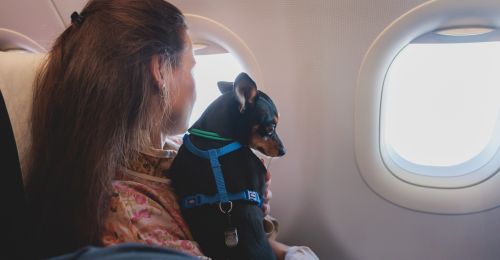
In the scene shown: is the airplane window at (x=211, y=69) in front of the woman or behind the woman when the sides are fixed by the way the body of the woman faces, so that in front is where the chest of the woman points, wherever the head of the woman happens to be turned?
in front

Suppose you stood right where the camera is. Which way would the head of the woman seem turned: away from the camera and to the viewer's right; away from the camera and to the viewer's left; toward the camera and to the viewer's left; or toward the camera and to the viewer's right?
away from the camera and to the viewer's right

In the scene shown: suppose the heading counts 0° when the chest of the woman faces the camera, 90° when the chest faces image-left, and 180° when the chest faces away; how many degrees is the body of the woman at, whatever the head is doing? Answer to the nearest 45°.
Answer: approximately 225°
